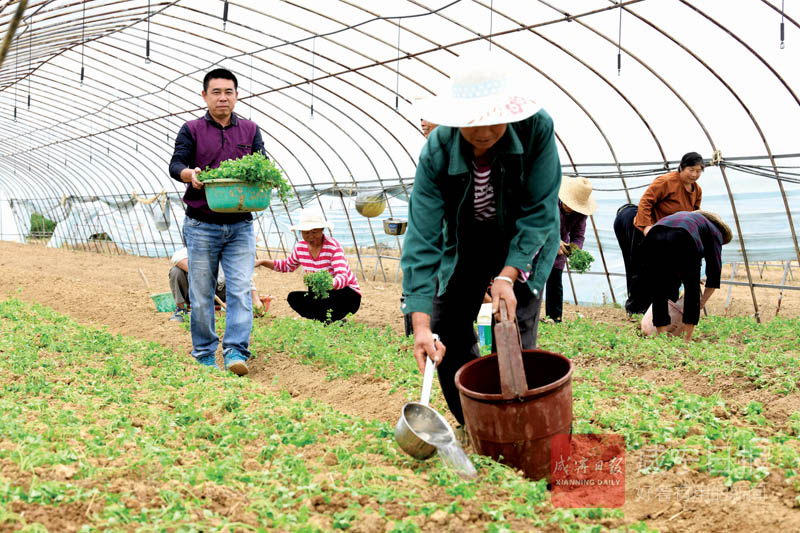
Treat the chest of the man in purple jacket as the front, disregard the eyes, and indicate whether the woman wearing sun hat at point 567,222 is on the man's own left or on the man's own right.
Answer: on the man's own left

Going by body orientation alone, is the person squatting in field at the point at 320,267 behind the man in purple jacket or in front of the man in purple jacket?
behind

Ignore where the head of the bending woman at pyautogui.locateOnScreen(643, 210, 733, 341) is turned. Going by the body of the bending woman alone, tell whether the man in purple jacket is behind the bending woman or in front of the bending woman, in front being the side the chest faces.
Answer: behind

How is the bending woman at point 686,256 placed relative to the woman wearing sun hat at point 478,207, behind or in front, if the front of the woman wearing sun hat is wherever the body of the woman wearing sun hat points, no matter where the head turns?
behind

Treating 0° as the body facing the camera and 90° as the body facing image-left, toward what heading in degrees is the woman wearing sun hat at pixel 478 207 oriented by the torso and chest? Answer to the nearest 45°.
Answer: approximately 0°
